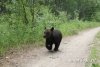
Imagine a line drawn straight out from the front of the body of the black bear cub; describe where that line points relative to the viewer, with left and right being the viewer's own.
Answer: facing the viewer and to the left of the viewer
